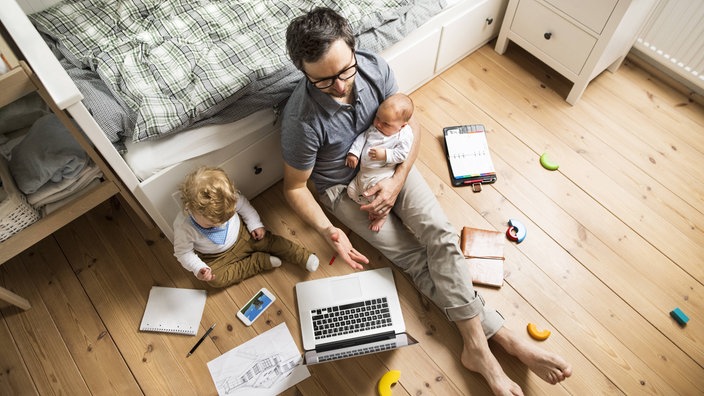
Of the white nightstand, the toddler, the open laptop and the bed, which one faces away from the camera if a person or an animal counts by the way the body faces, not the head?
the open laptop

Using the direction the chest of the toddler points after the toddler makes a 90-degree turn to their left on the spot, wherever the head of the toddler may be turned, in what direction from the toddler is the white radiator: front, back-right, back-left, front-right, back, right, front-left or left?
front-right

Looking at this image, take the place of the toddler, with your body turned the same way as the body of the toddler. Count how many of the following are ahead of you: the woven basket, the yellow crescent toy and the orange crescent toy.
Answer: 2

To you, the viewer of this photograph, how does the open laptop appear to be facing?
facing away from the viewer

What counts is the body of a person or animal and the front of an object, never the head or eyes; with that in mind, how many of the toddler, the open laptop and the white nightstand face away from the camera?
1

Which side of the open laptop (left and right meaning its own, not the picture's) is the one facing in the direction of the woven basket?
left

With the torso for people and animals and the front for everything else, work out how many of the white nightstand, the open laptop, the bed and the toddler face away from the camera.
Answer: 1

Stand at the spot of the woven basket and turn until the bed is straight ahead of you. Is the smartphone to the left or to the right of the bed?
right

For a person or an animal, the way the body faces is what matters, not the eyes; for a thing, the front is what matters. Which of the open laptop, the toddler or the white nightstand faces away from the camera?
the open laptop

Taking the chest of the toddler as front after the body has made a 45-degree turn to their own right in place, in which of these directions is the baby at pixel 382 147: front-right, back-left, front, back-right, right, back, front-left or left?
left

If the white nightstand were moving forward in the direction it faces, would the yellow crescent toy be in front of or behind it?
in front

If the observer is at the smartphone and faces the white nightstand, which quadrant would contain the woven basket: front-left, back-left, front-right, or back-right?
back-left

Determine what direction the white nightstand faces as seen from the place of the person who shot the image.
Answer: facing the viewer and to the left of the viewer

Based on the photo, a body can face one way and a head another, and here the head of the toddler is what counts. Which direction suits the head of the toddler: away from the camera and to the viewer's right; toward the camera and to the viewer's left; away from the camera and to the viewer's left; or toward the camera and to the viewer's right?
toward the camera and to the viewer's right

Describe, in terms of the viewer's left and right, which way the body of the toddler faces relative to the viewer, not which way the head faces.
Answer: facing the viewer and to the right of the viewer
